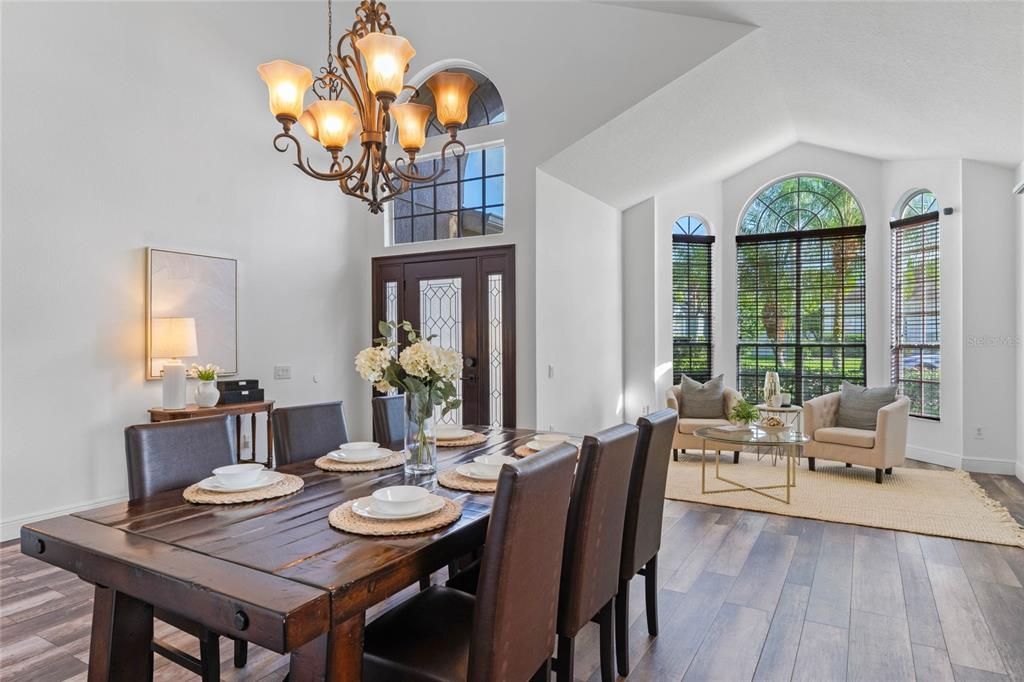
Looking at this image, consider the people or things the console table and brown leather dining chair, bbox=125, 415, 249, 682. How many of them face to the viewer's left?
0

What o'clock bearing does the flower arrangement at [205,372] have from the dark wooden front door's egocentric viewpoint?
The flower arrangement is roughly at 1 o'clock from the dark wooden front door.

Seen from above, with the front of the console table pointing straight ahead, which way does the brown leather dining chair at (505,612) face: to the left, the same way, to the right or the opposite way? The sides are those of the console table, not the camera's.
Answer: the opposite way

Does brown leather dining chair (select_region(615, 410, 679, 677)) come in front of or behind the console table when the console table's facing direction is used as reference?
in front

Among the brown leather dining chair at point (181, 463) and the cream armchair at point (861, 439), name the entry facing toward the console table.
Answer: the cream armchair

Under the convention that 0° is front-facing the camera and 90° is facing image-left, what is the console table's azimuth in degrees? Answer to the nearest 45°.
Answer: approximately 315°

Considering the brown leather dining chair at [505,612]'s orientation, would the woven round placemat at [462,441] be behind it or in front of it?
in front

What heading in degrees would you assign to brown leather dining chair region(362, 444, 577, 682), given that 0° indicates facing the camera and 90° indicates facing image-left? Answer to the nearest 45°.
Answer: approximately 135°

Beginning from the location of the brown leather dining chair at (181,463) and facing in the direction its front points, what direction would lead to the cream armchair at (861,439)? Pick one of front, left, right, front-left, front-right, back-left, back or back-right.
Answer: front-left

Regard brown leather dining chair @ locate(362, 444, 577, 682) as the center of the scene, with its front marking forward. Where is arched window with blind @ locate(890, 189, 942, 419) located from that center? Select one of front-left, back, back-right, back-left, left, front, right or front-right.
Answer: right

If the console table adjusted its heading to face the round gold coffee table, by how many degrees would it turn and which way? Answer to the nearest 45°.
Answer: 0° — it already faces it

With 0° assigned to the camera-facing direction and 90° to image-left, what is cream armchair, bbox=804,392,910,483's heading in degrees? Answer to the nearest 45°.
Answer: approximately 45°

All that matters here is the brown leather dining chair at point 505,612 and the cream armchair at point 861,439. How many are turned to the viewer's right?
0

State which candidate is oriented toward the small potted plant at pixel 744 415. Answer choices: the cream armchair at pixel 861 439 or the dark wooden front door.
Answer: the cream armchair

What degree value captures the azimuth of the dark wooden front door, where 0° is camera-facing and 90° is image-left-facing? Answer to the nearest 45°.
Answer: approximately 45°

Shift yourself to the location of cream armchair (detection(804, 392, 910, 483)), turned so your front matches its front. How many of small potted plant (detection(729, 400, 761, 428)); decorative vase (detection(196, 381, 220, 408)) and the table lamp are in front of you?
3
